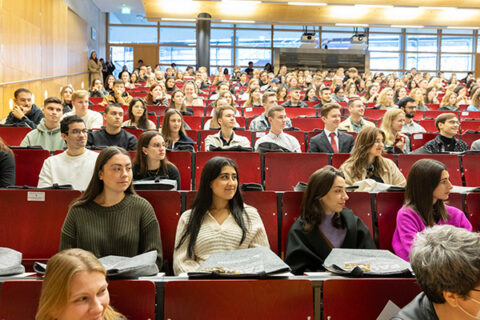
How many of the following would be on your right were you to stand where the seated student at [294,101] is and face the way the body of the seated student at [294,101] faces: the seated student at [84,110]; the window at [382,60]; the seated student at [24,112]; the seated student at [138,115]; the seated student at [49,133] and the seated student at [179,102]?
5

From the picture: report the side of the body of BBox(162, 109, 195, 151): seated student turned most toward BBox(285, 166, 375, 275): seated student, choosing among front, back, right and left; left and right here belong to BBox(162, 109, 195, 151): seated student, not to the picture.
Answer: front

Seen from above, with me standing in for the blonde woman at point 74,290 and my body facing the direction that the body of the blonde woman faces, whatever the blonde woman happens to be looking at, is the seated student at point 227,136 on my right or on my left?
on my left

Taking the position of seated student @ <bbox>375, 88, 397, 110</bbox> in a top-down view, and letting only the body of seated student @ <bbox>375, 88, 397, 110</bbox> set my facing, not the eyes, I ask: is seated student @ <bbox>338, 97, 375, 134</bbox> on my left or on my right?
on my right

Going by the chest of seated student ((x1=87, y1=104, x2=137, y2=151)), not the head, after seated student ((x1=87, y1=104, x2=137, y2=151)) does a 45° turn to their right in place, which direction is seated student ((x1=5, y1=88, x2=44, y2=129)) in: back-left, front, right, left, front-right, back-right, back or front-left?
right

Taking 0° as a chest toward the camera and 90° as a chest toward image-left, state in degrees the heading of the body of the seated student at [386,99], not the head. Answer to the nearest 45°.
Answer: approximately 315°

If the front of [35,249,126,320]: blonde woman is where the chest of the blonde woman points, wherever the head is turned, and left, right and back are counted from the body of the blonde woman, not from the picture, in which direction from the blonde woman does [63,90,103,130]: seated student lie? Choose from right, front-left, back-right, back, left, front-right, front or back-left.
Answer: back-left

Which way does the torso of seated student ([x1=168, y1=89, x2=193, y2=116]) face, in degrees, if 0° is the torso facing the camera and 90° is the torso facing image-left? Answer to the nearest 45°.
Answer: approximately 315°

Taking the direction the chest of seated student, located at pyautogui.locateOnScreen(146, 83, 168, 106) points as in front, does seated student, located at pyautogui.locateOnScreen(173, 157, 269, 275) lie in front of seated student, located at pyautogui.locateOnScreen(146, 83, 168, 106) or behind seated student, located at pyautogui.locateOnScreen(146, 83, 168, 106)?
in front

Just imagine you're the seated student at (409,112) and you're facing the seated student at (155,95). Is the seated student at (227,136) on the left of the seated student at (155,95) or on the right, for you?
left

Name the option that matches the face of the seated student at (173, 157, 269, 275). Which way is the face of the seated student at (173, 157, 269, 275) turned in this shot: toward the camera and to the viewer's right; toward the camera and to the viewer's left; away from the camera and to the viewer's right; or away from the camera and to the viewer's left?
toward the camera and to the viewer's right

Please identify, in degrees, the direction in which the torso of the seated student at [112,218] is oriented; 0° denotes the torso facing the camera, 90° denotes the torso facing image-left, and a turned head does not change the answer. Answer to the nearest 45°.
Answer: approximately 0°

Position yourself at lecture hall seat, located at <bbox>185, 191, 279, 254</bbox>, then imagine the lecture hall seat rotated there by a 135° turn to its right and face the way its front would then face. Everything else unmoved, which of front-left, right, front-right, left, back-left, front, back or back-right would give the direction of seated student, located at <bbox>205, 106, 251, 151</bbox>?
front-right

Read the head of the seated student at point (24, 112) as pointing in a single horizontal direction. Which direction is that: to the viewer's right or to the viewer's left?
to the viewer's right

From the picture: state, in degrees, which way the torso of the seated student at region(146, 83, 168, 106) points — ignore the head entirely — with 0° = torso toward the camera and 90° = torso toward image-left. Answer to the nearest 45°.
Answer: approximately 315°
